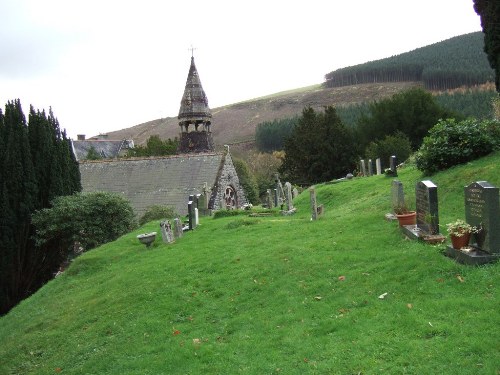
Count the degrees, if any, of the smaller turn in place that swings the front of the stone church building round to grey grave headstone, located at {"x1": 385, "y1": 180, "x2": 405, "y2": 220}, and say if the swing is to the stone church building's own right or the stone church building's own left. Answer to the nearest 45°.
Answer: approximately 45° to the stone church building's own right

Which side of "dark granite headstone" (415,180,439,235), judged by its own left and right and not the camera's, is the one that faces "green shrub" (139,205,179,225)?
right

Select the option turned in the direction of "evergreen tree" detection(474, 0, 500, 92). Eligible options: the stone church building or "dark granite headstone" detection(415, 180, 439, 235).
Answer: the stone church building

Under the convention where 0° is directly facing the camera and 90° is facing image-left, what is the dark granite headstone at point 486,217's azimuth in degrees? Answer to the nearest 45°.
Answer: approximately 45°

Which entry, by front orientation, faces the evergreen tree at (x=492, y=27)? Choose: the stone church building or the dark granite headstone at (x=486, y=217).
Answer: the stone church building

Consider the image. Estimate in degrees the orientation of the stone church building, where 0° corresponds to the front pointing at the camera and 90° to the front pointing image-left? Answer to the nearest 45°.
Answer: approximately 315°

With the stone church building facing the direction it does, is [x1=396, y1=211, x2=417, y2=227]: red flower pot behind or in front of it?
in front

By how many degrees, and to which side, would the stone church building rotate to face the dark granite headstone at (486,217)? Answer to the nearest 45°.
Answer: approximately 45° to its right

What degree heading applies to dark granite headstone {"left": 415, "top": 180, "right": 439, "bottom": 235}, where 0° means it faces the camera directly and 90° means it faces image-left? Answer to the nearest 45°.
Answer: approximately 45°

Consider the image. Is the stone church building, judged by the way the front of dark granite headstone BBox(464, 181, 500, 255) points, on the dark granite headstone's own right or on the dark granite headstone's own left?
on the dark granite headstone's own right

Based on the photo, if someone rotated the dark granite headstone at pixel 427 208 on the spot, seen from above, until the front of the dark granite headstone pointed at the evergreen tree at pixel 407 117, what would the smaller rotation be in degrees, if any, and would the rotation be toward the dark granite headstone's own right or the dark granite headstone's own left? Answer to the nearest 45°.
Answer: approximately 135° to the dark granite headstone's own right

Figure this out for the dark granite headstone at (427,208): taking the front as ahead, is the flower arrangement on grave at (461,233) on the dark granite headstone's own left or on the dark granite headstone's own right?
on the dark granite headstone's own left

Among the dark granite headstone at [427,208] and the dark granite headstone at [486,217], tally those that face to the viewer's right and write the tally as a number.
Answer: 0
